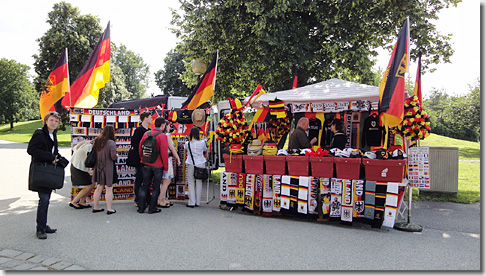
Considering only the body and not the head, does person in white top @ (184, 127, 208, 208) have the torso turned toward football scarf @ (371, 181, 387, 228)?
no

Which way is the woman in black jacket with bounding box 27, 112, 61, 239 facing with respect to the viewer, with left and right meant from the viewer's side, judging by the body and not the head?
facing the viewer and to the right of the viewer

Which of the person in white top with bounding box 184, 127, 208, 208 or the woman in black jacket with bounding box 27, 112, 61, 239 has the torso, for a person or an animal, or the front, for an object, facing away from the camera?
the person in white top

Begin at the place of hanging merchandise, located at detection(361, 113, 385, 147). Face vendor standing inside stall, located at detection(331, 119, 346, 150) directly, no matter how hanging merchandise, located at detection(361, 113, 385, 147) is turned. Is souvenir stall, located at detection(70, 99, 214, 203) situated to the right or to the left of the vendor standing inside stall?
right

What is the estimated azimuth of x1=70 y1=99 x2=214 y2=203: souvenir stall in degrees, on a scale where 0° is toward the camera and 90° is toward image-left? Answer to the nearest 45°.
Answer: approximately 0°

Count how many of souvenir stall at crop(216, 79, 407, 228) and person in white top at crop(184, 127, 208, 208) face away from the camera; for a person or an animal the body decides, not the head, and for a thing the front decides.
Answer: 1

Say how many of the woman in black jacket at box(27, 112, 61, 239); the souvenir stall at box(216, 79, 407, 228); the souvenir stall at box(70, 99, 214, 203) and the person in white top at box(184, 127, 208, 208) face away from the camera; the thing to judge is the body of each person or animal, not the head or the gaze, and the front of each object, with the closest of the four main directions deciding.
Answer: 1

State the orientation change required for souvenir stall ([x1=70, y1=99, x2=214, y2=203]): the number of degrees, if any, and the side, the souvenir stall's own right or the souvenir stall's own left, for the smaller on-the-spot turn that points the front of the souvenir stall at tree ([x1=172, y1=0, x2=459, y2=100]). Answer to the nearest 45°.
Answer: approximately 90° to the souvenir stall's own left

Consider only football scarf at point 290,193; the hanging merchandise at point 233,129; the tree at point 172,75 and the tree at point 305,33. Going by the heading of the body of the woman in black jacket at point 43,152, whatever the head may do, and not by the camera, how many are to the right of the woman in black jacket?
0

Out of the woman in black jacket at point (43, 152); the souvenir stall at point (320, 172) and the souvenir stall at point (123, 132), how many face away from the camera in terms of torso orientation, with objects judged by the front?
0

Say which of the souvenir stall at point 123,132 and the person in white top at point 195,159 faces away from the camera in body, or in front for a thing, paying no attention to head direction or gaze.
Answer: the person in white top

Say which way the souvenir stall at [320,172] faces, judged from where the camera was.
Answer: facing the viewer and to the left of the viewer

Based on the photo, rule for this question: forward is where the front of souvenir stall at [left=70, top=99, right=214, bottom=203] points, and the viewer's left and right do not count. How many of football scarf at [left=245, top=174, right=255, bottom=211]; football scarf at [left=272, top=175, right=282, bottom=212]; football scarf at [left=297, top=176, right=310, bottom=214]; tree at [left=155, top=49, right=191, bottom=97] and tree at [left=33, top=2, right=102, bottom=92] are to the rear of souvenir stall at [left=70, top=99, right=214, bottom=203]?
2

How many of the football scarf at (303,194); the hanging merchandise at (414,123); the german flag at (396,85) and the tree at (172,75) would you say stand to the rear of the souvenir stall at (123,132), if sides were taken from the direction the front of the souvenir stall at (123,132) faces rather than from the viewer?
1

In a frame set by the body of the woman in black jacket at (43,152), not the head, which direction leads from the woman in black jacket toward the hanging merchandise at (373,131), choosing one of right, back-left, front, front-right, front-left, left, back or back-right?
front-left

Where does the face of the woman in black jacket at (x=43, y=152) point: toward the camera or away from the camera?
toward the camera

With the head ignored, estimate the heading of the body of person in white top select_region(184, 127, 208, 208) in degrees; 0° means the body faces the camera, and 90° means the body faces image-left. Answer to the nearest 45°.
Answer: approximately 180°

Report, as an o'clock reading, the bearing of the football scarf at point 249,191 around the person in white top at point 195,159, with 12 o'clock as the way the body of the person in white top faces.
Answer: The football scarf is roughly at 4 o'clock from the person in white top.

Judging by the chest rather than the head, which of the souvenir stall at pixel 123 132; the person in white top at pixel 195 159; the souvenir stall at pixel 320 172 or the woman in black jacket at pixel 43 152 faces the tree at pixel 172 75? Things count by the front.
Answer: the person in white top

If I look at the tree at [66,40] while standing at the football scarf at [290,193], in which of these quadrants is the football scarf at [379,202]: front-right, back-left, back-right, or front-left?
back-right
